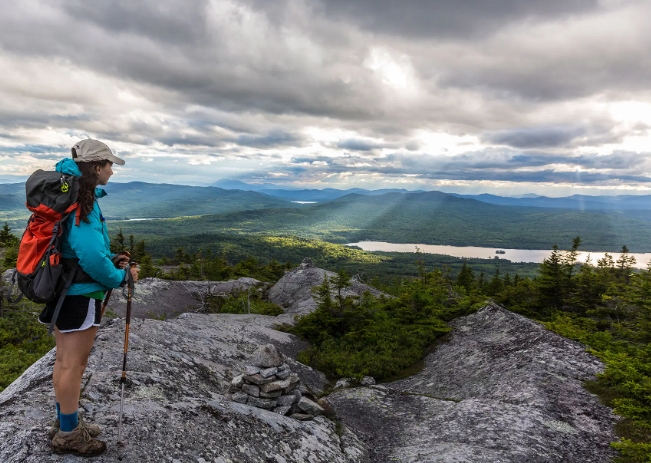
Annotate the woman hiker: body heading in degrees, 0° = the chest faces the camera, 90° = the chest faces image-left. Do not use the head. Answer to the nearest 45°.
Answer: approximately 270°

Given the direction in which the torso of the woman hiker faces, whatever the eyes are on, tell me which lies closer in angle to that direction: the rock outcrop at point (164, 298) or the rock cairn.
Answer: the rock cairn

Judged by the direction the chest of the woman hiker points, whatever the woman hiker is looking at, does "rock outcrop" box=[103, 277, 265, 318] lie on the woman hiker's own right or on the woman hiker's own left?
on the woman hiker's own left

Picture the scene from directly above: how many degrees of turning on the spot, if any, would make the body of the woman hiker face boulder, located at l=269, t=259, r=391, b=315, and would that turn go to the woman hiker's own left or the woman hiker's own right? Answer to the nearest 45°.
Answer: approximately 45° to the woman hiker's own left

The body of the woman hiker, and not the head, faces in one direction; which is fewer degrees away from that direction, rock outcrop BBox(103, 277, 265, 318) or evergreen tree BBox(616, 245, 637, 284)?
the evergreen tree
